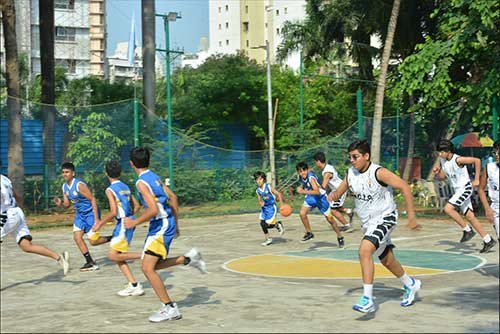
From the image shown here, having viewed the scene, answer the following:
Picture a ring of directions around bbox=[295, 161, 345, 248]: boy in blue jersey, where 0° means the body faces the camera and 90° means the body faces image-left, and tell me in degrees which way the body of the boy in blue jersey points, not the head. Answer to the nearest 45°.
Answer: approximately 45°

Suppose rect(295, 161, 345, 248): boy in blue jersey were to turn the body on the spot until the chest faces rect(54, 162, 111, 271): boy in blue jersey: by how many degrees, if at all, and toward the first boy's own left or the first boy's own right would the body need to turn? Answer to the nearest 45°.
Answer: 0° — they already face them

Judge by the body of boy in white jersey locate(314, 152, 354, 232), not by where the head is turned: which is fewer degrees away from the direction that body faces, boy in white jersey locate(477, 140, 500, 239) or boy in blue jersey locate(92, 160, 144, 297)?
the boy in blue jersey

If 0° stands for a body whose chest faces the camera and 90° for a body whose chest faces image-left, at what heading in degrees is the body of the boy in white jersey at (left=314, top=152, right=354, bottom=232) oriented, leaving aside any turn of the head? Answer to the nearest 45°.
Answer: approximately 90°
